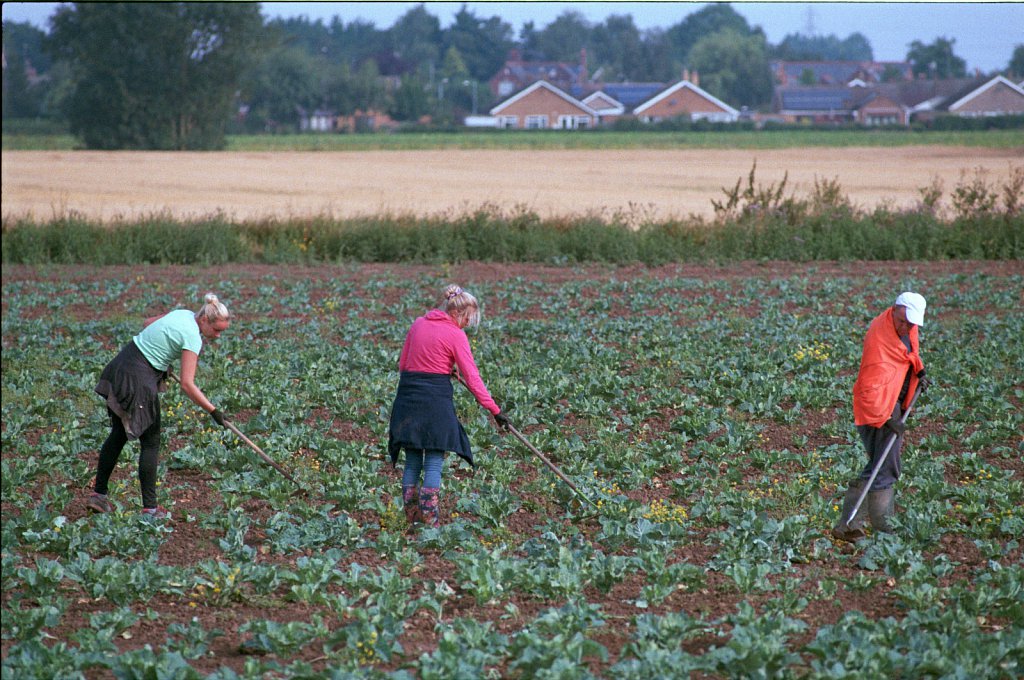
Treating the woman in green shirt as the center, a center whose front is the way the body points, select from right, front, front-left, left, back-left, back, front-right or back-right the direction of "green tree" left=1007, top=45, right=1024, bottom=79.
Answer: front-left

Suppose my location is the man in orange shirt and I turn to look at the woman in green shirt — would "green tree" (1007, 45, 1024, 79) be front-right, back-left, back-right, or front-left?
back-right

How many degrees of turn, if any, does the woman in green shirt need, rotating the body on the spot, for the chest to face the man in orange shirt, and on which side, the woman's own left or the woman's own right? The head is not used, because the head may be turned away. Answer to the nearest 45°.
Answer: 0° — they already face them

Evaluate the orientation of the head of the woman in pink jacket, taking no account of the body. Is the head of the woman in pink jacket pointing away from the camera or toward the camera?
away from the camera

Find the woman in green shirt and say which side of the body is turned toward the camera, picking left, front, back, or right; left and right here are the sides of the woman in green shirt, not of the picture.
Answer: right

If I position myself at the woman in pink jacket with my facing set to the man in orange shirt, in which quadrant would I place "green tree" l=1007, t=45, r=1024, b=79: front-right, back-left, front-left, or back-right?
front-left

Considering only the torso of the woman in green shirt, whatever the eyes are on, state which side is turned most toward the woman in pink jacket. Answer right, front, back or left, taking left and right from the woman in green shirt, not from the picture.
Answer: front

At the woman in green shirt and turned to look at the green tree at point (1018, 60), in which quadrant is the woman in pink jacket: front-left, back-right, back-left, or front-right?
front-right
